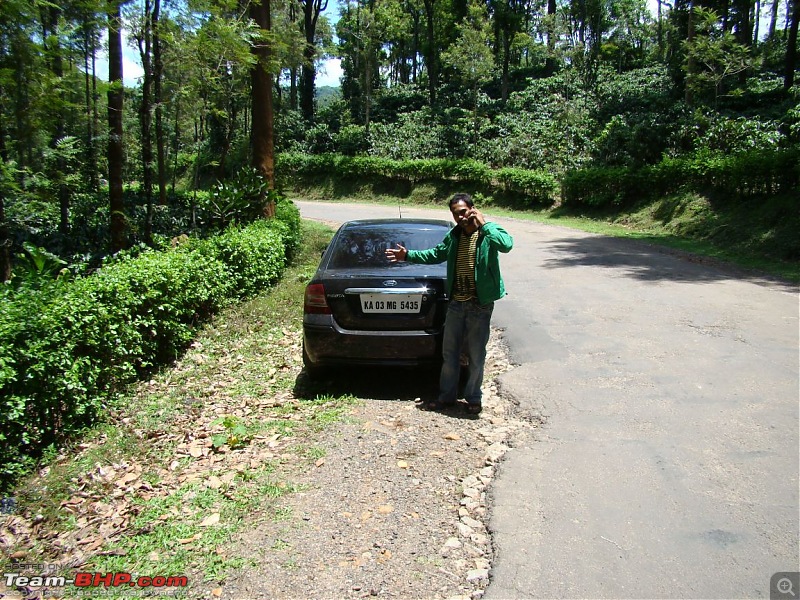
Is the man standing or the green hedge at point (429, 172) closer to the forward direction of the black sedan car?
the green hedge

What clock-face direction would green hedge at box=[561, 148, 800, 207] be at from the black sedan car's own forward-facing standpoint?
The green hedge is roughly at 1 o'clock from the black sedan car.

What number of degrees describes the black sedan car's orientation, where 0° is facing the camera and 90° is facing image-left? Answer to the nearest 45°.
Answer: approximately 180°

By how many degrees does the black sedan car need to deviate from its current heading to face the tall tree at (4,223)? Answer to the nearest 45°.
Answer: approximately 45° to its left

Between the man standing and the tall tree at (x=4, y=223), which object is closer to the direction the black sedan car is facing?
the tall tree

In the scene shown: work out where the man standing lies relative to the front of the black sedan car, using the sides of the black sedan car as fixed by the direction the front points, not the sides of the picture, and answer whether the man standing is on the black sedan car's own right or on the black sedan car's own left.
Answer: on the black sedan car's own right

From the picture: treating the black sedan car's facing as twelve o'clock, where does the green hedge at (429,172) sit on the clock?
The green hedge is roughly at 12 o'clock from the black sedan car.

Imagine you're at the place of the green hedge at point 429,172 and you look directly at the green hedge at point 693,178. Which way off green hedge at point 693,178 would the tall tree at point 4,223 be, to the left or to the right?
right
